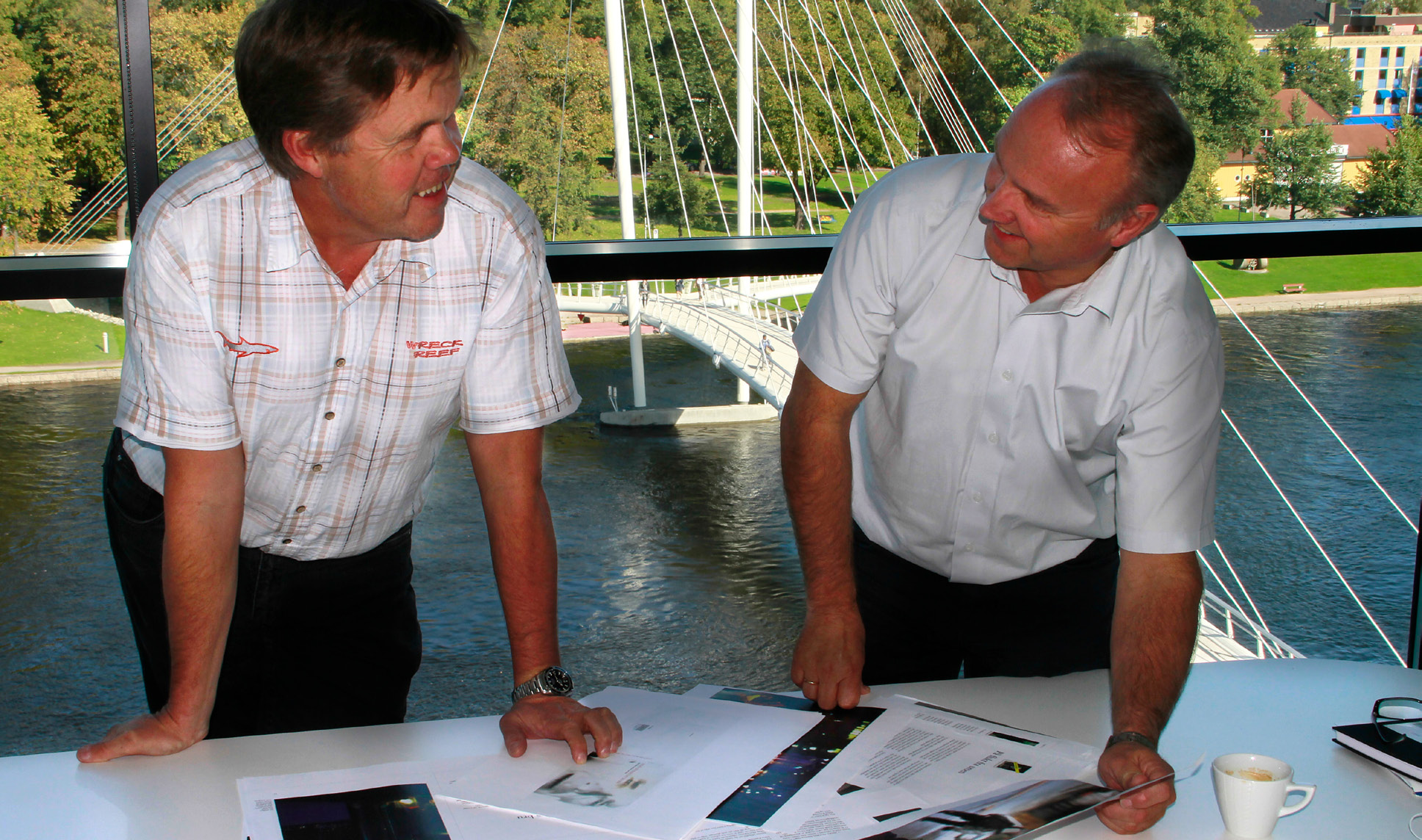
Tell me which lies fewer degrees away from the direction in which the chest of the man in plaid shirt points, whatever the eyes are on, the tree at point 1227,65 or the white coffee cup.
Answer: the white coffee cup

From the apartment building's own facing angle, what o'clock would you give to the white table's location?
The white table is roughly at 12 o'clock from the apartment building.

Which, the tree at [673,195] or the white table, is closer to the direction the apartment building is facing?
the white table

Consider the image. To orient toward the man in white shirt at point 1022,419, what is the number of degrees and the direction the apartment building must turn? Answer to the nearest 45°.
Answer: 0° — it already faces them

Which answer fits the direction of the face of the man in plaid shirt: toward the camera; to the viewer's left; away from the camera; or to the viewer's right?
to the viewer's right

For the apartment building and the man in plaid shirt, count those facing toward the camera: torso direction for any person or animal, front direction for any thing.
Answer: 2
